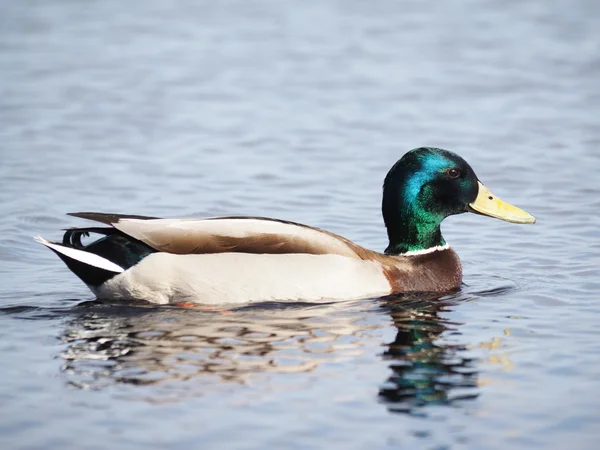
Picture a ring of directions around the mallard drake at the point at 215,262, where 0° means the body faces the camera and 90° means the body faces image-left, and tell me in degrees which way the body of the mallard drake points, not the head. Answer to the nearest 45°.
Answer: approximately 270°
